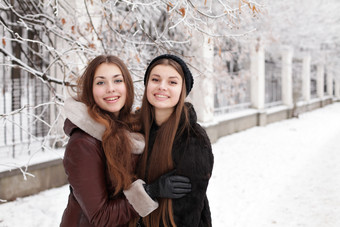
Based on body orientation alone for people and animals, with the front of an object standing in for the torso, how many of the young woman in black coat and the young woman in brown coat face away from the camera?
0

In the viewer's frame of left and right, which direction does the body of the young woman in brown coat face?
facing the viewer and to the right of the viewer

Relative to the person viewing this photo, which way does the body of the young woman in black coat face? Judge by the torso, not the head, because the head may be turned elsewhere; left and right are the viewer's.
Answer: facing the viewer and to the left of the viewer

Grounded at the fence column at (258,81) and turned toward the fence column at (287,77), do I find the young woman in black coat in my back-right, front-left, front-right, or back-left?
back-right

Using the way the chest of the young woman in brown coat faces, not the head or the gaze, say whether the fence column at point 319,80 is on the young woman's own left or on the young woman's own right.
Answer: on the young woman's own left
